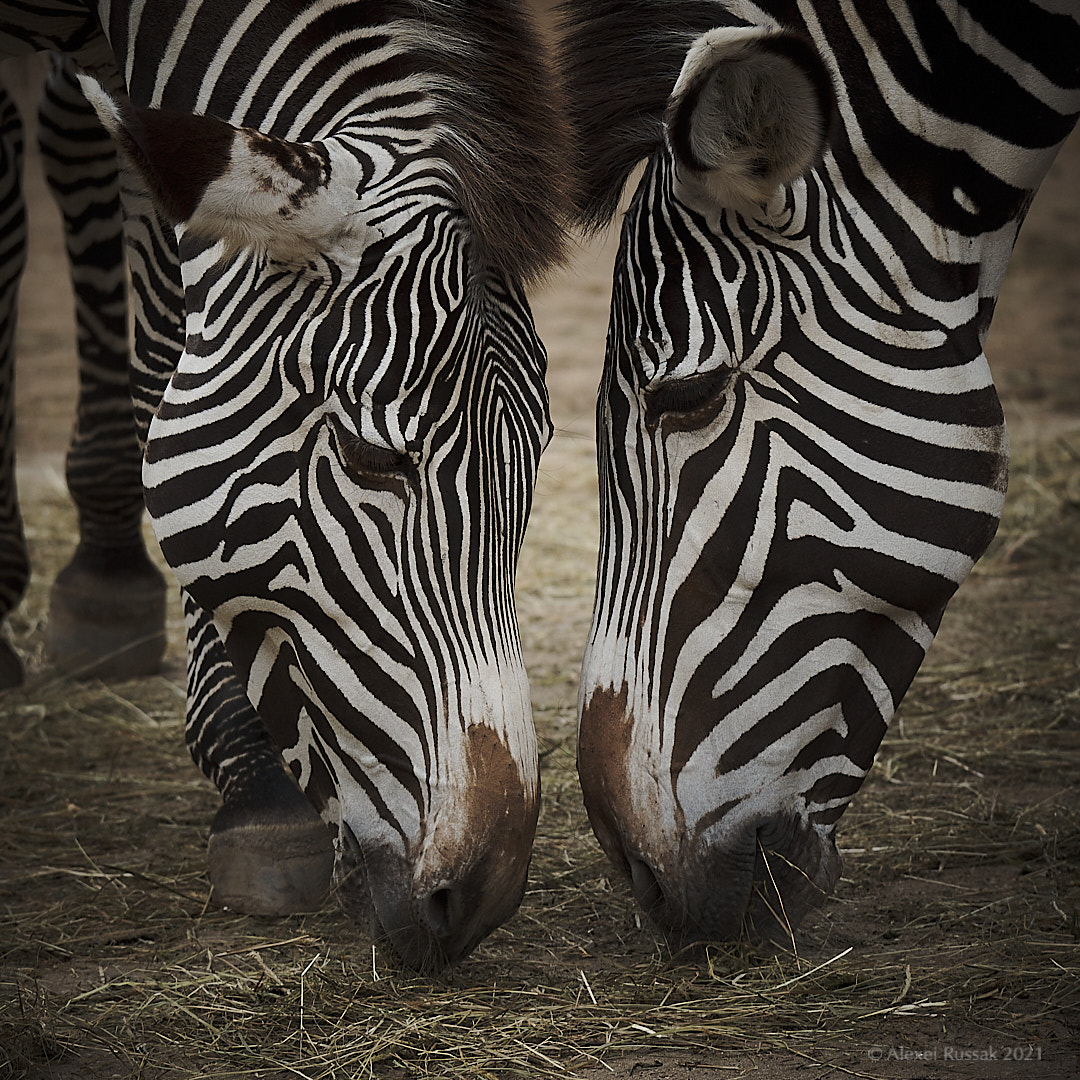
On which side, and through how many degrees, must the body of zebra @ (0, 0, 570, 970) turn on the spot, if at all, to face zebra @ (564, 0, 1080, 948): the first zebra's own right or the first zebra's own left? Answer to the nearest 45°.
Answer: approximately 45° to the first zebra's own left

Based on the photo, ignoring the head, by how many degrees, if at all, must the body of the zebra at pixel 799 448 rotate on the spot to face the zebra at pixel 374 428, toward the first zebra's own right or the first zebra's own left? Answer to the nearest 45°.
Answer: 0° — it already faces it

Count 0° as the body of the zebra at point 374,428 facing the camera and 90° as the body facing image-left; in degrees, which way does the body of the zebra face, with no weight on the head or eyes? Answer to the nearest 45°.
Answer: approximately 315°

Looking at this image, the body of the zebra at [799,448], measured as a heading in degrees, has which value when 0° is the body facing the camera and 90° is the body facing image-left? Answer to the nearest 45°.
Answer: approximately 90°
